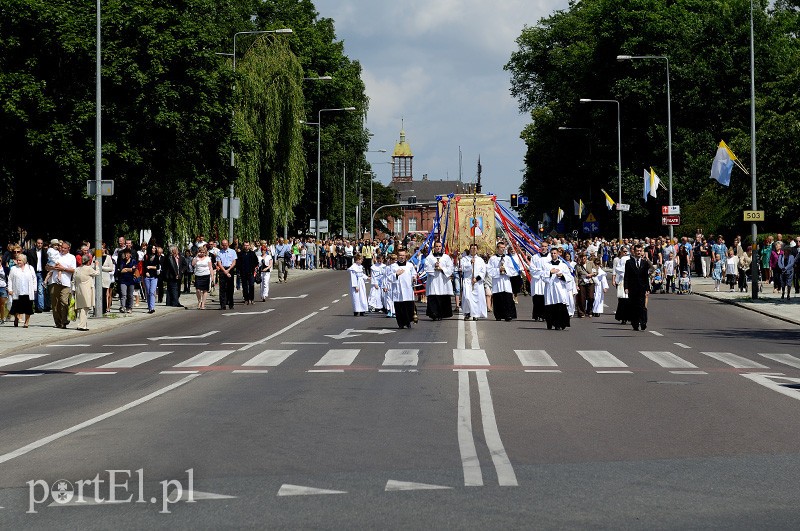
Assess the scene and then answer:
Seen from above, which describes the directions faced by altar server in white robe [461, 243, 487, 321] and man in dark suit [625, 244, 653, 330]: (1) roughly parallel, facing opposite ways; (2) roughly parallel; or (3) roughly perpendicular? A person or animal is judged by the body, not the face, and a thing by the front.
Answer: roughly parallel

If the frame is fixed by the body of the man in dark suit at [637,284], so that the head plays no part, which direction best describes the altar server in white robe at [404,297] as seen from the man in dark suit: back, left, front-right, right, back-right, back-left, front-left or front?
right

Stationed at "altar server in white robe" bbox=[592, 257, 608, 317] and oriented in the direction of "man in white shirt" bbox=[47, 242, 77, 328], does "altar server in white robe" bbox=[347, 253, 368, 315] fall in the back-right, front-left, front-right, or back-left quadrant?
front-right

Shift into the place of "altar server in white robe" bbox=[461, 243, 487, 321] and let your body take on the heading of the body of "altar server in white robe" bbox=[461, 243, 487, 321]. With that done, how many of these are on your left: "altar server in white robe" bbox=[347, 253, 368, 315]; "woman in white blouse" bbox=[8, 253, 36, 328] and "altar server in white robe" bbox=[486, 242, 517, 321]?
1

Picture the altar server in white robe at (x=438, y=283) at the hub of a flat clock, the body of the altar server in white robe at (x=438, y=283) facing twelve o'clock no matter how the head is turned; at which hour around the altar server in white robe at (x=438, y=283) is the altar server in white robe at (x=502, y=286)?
the altar server in white robe at (x=502, y=286) is roughly at 9 o'clock from the altar server in white robe at (x=438, y=283).

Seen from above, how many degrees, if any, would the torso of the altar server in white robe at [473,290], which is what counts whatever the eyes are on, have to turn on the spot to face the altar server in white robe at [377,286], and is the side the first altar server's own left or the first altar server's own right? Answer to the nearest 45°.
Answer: approximately 135° to the first altar server's own right

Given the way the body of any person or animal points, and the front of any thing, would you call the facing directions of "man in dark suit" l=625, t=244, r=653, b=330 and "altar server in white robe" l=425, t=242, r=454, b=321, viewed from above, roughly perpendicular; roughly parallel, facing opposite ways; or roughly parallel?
roughly parallel

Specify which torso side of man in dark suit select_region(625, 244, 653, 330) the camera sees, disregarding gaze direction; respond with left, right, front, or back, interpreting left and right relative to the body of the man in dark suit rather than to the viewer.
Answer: front

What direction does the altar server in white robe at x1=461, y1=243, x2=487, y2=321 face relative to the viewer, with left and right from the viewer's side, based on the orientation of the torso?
facing the viewer

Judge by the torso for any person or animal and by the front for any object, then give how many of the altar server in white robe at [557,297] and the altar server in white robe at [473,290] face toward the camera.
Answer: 2
